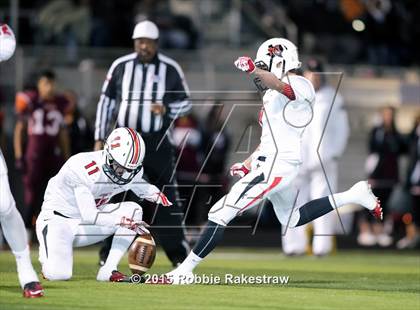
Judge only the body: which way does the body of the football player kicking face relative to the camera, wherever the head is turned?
to the viewer's left

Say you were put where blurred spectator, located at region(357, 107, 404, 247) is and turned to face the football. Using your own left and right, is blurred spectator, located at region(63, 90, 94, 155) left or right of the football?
right

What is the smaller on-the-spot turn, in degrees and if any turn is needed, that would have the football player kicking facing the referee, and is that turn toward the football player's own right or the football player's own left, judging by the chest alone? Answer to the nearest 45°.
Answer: approximately 45° to the football player's own right

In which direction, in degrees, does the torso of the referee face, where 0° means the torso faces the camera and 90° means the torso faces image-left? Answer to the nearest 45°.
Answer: approximately 0°

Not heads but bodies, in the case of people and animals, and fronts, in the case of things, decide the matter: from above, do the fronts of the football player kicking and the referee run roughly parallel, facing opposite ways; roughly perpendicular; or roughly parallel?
roughly perpendicular

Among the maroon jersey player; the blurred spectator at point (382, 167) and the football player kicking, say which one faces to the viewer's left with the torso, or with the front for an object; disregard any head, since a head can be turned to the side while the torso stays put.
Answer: the football player kicking

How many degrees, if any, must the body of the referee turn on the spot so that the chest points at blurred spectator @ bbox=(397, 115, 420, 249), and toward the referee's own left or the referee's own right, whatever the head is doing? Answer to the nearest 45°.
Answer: approximately 135° to the referee's own left

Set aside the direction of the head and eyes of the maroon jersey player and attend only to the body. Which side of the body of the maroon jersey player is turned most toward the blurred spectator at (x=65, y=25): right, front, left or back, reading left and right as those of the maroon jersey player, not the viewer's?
back

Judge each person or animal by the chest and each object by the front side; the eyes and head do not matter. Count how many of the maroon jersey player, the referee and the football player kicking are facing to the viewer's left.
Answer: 1

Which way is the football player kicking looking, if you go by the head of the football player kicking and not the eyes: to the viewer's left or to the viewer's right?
to the viewer's left

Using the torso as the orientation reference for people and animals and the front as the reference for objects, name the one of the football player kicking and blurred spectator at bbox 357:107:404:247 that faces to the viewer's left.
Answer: the football player kicking
